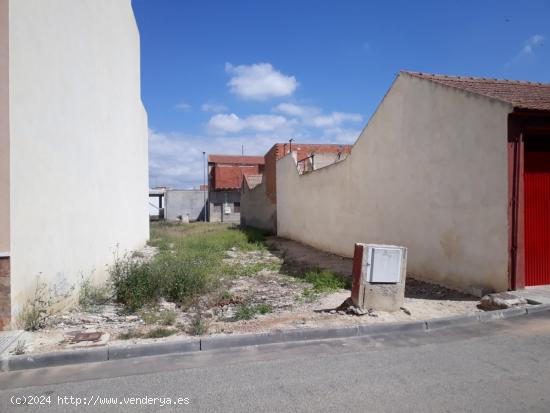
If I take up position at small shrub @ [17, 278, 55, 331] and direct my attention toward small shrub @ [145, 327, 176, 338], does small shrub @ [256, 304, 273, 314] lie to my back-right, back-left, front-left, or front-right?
front-left

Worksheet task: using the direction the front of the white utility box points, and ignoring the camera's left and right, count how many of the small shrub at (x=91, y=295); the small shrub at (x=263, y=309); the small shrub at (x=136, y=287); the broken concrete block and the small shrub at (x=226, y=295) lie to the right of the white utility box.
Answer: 4

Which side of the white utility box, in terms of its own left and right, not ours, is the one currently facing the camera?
front

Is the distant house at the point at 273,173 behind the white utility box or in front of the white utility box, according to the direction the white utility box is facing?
behind

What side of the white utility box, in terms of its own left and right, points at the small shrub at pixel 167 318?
right

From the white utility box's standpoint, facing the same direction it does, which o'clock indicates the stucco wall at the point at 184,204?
The stucco wall is roughly at 5 o'clock from the white utility box.

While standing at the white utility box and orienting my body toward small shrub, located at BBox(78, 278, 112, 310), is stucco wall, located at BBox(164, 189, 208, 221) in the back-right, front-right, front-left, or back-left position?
front-right

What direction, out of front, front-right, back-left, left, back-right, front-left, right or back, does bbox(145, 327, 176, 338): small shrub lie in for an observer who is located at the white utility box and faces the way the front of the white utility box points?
front-right

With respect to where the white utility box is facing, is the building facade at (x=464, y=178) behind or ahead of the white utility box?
behind

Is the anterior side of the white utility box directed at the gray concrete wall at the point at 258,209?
no

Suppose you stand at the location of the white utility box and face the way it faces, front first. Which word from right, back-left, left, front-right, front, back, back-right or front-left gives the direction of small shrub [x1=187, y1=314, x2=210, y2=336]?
front-right
